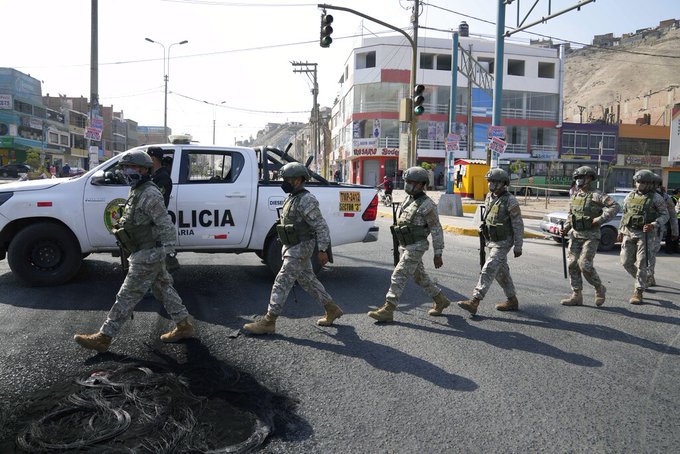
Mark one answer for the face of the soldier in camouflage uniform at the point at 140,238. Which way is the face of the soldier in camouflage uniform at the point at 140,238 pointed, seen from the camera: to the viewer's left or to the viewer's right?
to the viewer's left

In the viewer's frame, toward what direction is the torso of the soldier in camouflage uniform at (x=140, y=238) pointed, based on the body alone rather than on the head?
to the viewer's left

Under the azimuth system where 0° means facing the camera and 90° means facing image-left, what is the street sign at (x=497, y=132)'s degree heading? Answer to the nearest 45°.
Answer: approximately 0°

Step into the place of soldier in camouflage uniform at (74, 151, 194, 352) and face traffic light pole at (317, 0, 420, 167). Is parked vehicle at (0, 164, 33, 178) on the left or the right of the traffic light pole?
left

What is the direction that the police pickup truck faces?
to the viewer's left

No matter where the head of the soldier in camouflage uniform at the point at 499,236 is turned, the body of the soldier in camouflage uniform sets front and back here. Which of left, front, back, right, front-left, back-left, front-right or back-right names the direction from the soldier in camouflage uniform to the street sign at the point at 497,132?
back-right

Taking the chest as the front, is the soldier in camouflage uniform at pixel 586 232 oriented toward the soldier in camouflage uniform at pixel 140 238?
yes

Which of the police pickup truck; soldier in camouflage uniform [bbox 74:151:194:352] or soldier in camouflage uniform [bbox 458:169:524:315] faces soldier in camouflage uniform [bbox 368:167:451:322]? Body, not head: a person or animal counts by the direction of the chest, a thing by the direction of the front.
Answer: soldier in camouflage uniform [bbox 458:169:524:315]
